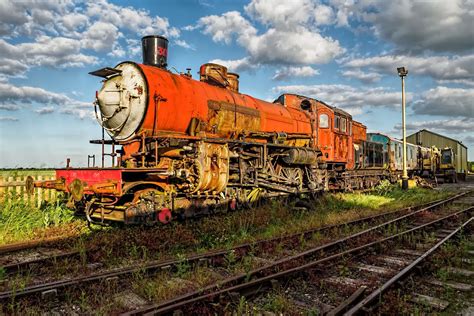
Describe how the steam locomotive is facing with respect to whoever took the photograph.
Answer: facing the viewer and to the left of the viewer

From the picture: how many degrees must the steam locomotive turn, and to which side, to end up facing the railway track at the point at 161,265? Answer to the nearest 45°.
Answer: approximately 45° to its left

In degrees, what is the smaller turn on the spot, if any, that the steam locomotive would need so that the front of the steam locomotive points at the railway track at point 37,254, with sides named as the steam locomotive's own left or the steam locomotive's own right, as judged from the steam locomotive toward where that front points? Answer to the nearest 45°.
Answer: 0° — it already faces it

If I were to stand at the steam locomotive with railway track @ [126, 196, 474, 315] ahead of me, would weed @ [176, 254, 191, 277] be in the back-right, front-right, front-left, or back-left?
front-right

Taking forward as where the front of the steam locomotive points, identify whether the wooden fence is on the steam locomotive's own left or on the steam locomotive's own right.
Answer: on the steam locomotive's own right

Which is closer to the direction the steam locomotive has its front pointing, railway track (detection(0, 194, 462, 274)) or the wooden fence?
the railway track
